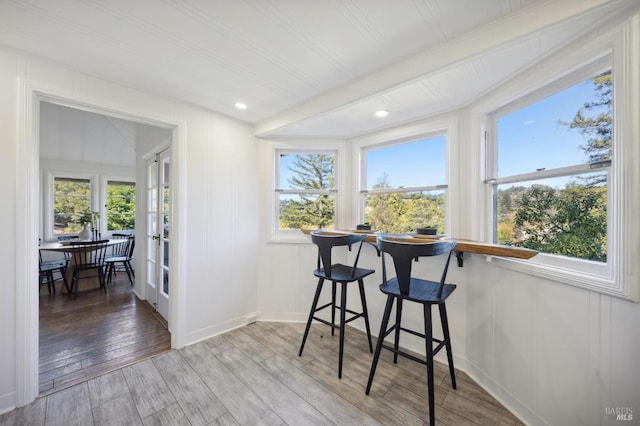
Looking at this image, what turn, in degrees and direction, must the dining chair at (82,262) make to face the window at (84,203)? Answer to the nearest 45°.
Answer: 0° — it already faces it

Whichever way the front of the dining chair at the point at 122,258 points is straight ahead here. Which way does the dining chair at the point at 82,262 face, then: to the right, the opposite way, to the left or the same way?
to the right

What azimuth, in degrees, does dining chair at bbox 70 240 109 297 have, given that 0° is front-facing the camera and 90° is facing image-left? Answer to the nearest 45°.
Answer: approximately 180°

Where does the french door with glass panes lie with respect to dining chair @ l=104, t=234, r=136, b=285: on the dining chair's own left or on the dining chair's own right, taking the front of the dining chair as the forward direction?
on the dining chair's own left

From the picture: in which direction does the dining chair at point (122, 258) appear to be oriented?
to the viewer's left

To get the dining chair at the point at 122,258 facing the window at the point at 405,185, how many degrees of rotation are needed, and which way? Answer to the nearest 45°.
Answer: approximately 135° to its left

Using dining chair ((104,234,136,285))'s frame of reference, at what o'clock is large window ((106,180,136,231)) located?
The large window is roughly at 3 o'clock from the dining chair.

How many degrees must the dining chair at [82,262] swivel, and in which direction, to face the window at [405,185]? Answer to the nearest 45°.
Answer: approximately 135° to its right

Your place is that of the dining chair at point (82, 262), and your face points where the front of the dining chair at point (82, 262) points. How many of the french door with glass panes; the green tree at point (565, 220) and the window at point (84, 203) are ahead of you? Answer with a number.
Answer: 1

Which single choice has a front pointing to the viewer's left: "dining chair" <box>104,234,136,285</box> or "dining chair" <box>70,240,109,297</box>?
"dining chair" <box>104,234,136,285</box>

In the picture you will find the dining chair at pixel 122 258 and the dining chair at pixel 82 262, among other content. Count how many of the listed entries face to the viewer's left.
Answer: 1

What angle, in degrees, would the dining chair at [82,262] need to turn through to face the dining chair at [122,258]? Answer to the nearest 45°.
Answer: approximately 45° to its right

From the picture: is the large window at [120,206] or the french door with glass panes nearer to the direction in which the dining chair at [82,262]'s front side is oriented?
the large window

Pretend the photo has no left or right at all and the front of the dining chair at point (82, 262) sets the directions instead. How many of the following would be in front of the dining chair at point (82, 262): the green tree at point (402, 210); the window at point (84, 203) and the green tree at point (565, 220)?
1
